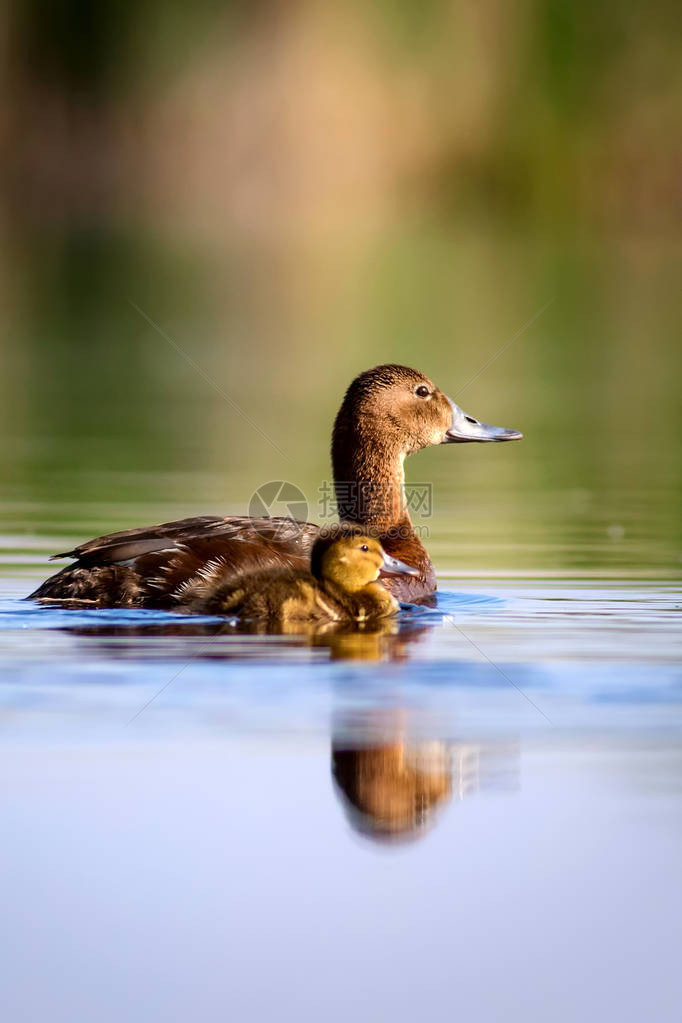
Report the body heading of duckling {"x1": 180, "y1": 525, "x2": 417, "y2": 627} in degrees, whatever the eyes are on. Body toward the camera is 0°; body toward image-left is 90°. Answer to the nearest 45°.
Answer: approximately 270°

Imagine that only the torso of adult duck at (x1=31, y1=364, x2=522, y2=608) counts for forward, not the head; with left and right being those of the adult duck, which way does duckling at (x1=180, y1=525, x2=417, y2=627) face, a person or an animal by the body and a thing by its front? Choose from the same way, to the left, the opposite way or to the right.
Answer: the same way

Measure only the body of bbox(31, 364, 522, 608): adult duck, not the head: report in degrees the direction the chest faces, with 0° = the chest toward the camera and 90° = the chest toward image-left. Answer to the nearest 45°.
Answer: approximately 270°
